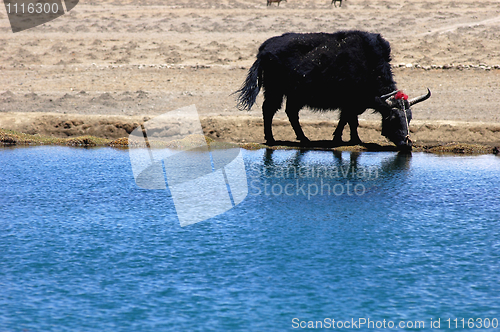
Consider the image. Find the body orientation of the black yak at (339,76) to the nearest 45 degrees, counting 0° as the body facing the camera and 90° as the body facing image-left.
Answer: approximately 270°
